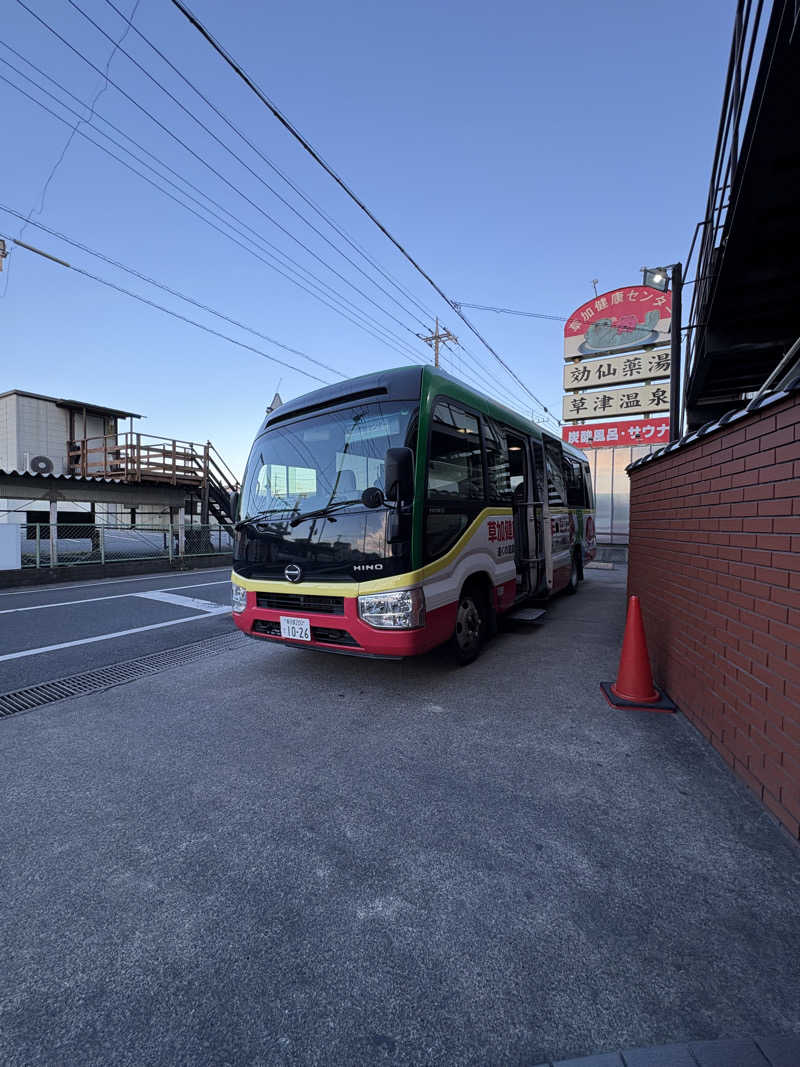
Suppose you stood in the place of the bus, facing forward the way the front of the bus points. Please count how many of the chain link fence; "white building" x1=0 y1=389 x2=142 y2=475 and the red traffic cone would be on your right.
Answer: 2

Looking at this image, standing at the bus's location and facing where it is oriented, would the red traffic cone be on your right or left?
on your left

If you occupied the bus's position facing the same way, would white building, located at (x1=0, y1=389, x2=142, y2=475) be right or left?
on its right

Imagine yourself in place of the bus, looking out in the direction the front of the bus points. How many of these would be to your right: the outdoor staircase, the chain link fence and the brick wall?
2

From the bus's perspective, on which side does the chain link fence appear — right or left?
on its right

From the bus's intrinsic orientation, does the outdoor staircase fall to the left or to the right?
on its right

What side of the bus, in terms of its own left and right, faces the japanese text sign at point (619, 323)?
back

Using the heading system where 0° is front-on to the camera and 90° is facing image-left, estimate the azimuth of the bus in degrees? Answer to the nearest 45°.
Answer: approximately 45°

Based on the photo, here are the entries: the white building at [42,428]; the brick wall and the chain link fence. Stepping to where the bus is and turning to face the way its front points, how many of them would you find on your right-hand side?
2

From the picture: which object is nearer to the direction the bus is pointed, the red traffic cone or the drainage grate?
the drainage grate

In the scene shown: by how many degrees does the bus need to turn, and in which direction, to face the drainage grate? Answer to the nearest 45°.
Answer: approximately 45° to its right
